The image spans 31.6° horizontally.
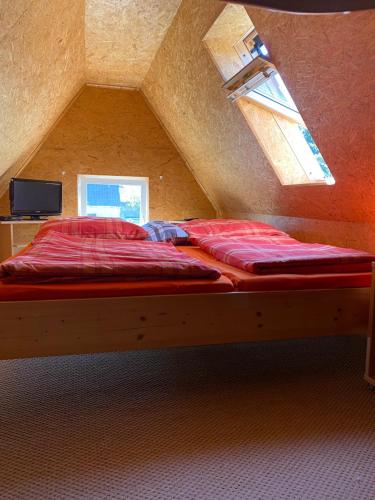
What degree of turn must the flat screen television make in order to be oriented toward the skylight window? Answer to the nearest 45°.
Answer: approximately 45° to its left

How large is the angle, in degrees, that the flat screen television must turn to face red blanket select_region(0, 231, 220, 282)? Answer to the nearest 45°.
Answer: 0° — it already faces it

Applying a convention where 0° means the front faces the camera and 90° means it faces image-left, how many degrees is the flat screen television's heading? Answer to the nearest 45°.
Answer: approximately 0°

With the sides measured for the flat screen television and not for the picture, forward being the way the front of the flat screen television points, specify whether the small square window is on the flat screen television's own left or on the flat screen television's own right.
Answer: on the flat screen television's own left
